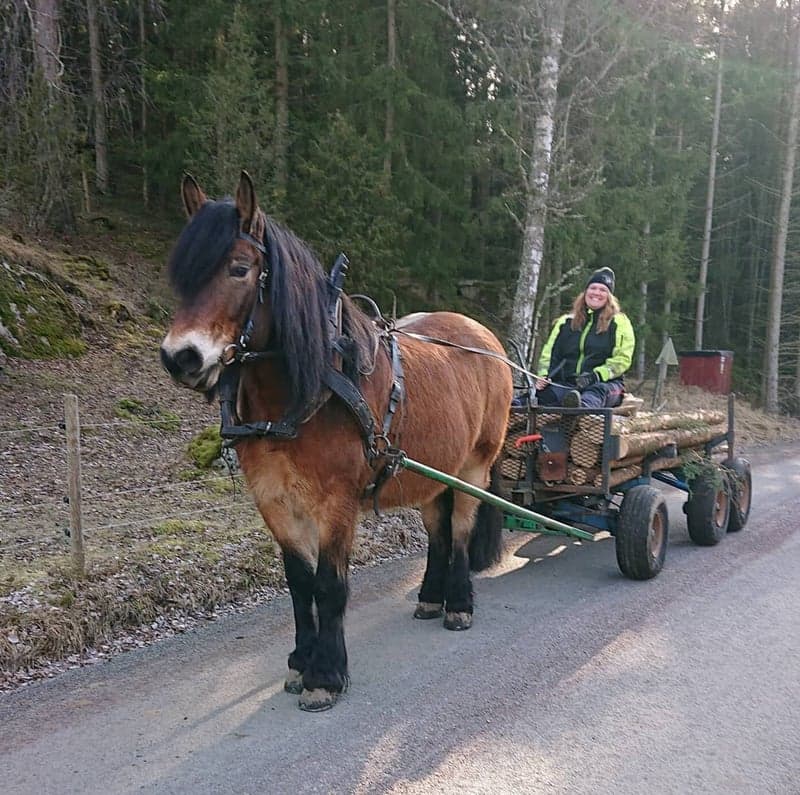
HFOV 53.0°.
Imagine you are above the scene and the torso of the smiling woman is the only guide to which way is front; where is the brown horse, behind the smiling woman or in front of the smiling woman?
in front

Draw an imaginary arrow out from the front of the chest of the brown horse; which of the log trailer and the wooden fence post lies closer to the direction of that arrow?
the wooden fence post

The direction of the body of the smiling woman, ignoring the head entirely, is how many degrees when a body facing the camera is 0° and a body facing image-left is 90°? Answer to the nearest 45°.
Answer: approximately 0°

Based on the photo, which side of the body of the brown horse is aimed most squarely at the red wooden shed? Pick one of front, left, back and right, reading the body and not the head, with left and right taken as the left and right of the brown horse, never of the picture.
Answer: back

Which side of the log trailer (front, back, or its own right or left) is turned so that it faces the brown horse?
front

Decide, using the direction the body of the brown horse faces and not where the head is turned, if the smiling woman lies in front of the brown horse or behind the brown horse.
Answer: behind

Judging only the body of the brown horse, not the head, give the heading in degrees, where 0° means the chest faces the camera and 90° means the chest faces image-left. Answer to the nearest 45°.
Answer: approximately 45°

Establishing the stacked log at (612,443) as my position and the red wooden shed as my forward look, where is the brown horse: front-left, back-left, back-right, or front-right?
back-left

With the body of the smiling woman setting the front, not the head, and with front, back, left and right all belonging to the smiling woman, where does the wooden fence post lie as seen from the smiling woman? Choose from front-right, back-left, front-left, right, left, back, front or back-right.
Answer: front-right
